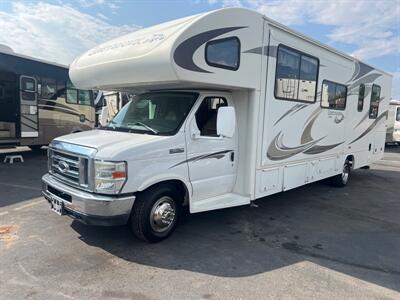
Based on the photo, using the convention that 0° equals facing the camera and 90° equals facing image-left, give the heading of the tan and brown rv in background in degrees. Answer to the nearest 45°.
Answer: approximately 225°

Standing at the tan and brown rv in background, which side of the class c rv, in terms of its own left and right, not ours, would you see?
right

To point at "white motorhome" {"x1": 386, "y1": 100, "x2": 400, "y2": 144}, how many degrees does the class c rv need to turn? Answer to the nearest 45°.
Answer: approximately 180°
